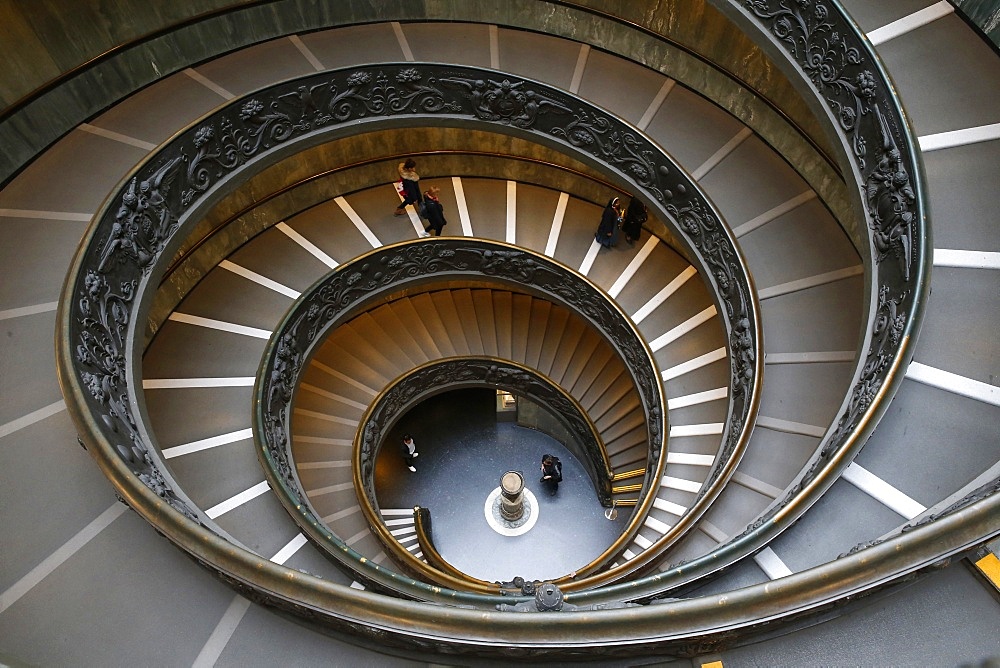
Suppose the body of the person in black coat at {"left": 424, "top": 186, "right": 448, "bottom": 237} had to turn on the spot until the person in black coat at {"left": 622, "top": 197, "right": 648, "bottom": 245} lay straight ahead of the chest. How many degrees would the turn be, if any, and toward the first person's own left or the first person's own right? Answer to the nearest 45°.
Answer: approximately 45° to the first person's own right

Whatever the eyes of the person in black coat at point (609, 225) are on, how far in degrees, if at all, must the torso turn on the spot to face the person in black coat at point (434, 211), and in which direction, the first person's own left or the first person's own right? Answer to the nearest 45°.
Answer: approximately 135° to the first person's own right

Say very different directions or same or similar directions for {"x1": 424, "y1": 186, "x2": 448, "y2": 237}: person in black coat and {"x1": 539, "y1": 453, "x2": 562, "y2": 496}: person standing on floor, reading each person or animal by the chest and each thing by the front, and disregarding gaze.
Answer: very different directions

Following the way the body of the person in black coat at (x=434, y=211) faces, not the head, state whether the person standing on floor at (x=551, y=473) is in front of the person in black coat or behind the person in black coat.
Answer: in front
